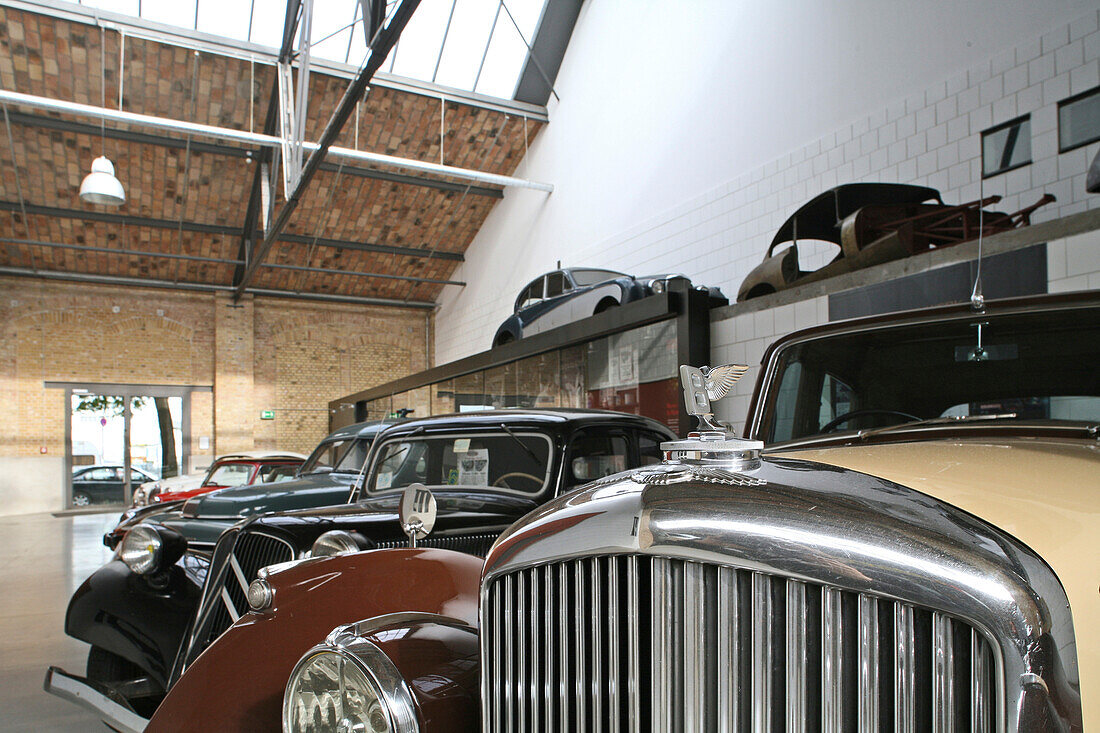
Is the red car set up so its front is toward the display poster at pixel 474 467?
no

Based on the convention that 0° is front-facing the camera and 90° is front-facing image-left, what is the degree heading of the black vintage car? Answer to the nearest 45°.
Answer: approximately 45°

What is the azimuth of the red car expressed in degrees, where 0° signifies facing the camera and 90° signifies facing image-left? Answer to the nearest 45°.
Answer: approximately 45°

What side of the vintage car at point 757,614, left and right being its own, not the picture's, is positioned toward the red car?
right

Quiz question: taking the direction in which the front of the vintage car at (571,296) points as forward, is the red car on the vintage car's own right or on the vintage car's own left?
on the vintage car's own right

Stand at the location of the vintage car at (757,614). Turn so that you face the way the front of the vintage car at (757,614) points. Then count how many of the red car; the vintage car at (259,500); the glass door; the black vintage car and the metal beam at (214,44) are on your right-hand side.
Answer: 5

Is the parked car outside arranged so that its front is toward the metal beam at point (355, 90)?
no

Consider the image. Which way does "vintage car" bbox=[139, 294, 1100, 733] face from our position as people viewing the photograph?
facing the viewer and to the left of the viewer
